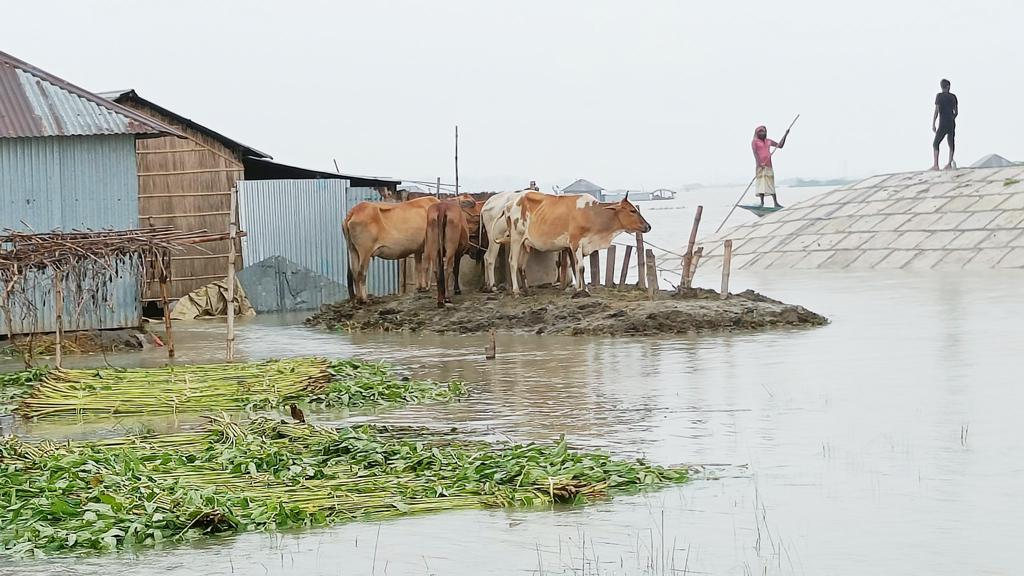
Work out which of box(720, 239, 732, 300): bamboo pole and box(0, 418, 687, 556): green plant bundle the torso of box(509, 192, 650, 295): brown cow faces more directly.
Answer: the bamboo pole

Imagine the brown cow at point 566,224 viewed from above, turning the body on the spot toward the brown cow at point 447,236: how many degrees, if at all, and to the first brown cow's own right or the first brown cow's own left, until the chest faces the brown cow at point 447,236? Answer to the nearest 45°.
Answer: approximately 180°

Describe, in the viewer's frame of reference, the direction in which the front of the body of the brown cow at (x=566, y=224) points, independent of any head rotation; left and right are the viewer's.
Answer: facing to the right of the viewer

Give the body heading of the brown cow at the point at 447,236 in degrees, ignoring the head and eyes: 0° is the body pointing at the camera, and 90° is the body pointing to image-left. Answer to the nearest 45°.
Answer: approximately 225°

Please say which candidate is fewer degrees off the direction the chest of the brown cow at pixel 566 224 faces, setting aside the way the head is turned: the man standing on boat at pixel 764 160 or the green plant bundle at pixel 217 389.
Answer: the man standing on boat
